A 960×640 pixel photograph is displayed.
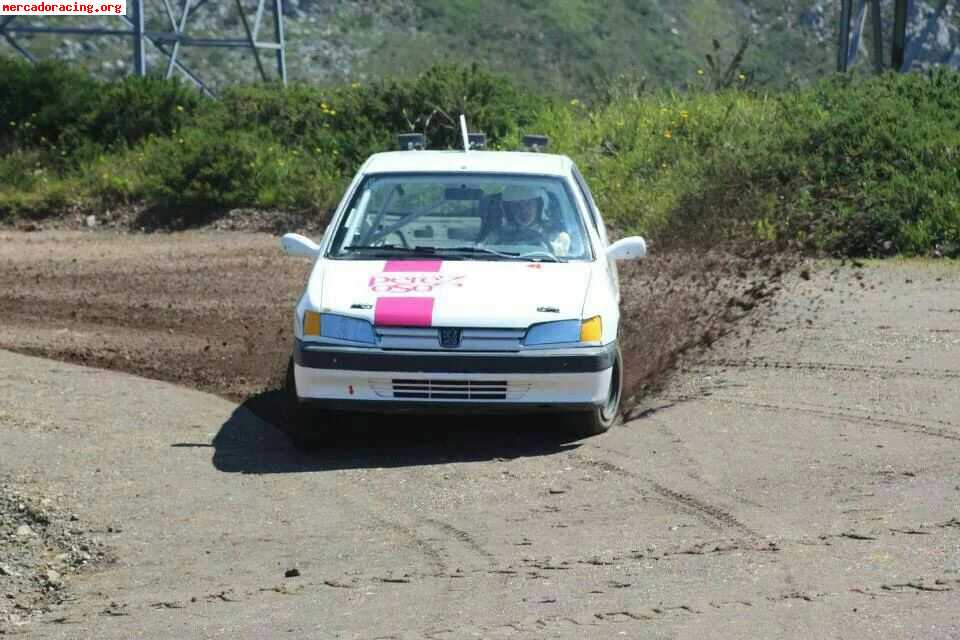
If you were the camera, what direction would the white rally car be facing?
facing the viewer

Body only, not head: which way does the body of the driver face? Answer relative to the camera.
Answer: toward the camera

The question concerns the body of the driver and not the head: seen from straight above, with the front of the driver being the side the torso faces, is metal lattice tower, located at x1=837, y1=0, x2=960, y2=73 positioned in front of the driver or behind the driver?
behind

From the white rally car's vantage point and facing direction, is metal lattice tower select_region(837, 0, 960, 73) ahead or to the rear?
to the rear
